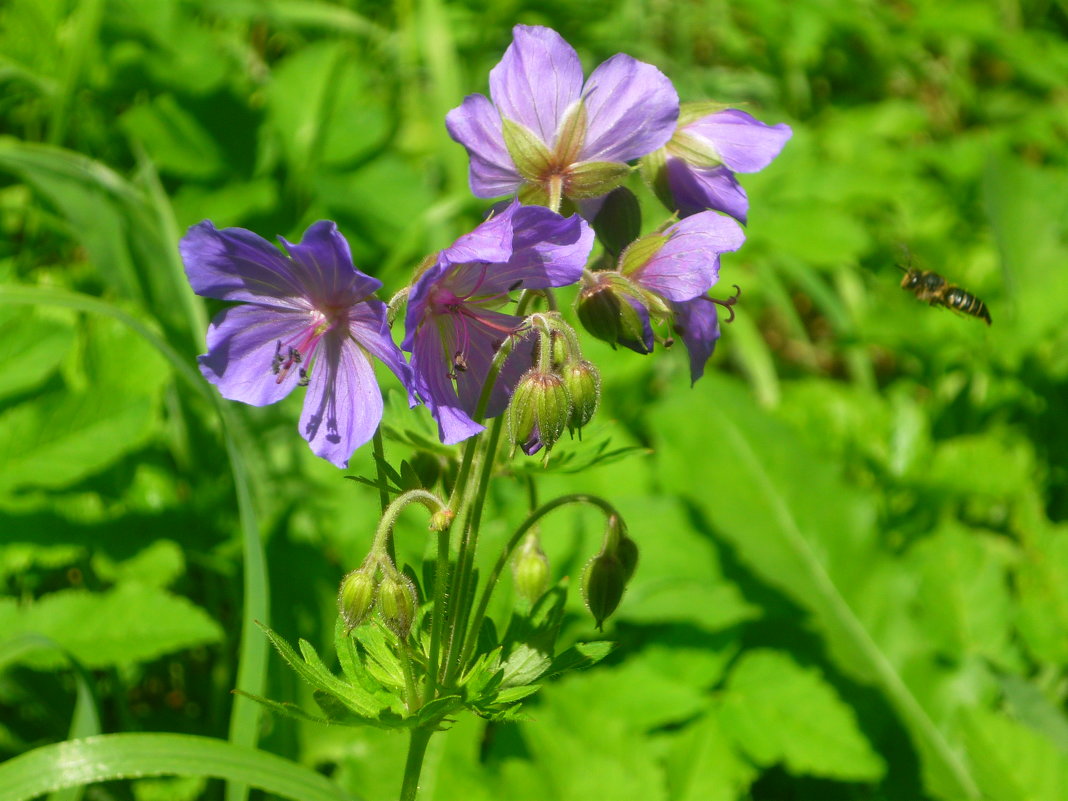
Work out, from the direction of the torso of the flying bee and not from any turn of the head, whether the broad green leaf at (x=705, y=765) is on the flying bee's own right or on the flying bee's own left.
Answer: on the flying bee's own left

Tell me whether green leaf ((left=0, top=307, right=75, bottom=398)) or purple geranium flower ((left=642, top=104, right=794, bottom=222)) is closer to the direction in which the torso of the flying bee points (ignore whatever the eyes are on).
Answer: the green leaf

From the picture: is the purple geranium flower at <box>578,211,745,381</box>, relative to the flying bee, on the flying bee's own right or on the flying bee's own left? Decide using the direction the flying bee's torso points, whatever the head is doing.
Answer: on the flying bee's own left

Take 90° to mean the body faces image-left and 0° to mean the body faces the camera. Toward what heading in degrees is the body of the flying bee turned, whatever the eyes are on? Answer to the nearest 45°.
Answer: approximately 90°

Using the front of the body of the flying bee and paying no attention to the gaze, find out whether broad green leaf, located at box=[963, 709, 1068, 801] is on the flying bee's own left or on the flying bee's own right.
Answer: on the flying bee's own left
